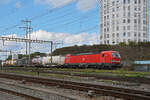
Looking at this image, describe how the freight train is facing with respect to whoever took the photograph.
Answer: facing the viewer and to the right of the viewer
